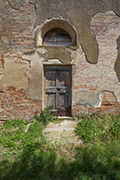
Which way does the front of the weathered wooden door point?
toward the camera
